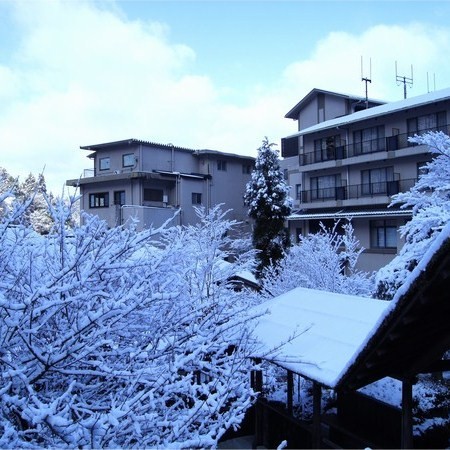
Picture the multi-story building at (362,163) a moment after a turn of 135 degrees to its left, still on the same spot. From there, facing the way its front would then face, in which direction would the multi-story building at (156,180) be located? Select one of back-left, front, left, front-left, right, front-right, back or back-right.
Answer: back

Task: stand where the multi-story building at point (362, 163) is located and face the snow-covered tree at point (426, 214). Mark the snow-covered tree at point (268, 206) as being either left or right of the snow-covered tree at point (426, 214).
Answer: right

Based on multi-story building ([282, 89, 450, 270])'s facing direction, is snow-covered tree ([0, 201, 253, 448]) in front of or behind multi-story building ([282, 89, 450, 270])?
in front

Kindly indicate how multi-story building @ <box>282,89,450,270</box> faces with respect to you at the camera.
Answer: facing the viewer and to the left of the viewer

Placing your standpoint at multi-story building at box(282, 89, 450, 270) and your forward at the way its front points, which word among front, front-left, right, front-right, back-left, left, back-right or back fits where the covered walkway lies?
front-left
